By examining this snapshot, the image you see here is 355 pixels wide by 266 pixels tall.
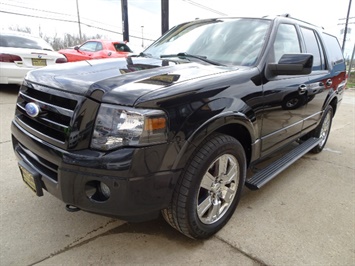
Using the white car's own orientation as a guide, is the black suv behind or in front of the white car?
behind

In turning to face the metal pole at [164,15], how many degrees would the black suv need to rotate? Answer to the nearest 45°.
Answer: approximately 135° to its right

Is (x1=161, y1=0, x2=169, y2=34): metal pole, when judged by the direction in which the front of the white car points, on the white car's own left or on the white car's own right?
on the white car's own right

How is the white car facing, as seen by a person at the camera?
facing away from the viewer and to the left of the viewer

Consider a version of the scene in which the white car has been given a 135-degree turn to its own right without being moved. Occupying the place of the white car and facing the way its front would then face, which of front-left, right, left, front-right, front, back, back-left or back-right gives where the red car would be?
front-left

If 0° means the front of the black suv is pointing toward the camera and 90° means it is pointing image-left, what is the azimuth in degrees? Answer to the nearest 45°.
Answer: approximately 45°

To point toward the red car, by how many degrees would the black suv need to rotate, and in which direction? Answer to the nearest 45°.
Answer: approximately 135° to its right

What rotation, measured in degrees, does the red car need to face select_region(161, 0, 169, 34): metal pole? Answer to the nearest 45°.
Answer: approximately 135° to its right
